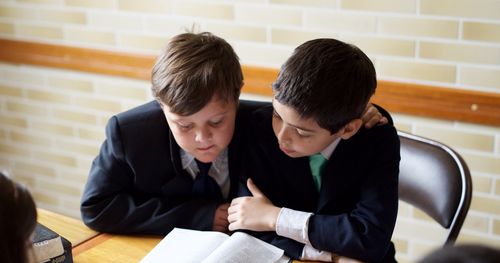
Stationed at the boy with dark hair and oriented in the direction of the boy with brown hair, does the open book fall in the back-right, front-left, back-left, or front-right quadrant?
front-left

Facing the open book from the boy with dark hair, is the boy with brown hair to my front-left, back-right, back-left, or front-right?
front-right

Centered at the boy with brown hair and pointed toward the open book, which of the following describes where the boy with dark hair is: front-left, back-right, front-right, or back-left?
front-left

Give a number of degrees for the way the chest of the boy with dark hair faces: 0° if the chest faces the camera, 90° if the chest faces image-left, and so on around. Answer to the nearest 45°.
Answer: approximately 45°

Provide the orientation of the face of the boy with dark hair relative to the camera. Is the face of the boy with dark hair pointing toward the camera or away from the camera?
toward the camera
